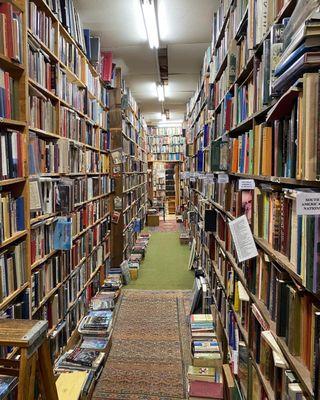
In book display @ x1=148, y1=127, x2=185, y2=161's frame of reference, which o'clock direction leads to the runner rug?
The runner rug is roughly at 12 o'clock from the book display.

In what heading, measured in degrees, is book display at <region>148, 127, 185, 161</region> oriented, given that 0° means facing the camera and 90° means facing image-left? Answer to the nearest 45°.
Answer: approximately 0°

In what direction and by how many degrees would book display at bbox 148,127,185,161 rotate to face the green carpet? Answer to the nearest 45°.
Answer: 0° — it already faces it

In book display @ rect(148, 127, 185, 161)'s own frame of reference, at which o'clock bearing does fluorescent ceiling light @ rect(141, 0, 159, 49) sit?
The fluorescent ceiling light is roughly at 12 o'clock from the book display.

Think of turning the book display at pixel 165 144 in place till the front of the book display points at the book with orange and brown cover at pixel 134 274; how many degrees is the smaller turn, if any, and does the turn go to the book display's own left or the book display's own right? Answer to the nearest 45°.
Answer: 0° — it already faces it

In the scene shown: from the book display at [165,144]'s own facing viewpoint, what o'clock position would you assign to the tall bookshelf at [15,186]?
The tall bookshelf is roughly at 12 o'clock from the book display.
